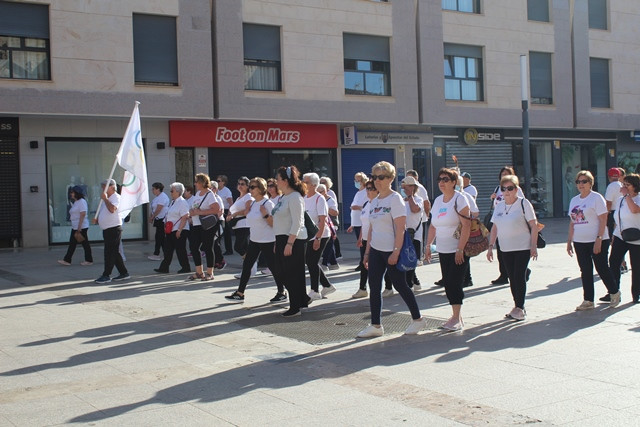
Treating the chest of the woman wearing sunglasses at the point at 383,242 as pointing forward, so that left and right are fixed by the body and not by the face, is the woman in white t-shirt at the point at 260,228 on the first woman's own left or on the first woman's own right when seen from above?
on the first woman's own right

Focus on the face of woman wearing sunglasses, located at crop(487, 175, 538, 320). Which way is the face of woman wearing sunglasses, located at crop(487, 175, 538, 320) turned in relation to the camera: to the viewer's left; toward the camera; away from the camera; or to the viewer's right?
toward the camera

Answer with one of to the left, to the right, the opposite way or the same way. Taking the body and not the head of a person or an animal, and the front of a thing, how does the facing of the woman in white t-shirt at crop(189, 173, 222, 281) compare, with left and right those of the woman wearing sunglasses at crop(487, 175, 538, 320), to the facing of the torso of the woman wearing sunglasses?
the same way

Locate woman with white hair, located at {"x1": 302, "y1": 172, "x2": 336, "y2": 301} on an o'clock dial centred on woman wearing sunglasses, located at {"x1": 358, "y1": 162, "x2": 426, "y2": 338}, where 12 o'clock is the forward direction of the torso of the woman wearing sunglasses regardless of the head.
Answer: The woman with white hair is roughly at 4 o'clock from the woman wearing sunglasses.

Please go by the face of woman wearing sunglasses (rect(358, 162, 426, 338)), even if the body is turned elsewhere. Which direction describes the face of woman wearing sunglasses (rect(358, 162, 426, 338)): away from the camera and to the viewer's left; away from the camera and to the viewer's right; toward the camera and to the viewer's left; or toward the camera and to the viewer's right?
toward the camera and to the viewer's left

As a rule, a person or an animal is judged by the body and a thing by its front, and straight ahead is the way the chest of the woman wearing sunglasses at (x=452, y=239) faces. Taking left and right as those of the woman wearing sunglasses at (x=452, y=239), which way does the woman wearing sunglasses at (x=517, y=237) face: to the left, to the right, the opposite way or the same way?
the same way

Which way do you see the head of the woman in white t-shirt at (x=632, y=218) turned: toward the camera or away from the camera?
toward the camera

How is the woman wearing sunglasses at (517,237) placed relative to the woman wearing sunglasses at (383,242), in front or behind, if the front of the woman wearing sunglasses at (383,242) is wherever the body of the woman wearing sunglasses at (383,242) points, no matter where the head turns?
behind

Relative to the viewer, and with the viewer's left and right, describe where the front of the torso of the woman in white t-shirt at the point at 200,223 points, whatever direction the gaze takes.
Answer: facing the viewer and to the left of the viewer

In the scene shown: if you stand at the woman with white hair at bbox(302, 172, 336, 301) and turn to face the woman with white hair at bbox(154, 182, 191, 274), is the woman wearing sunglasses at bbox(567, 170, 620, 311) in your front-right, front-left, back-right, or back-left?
back-right

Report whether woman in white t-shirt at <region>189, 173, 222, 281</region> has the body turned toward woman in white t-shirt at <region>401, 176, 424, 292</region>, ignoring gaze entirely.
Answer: no

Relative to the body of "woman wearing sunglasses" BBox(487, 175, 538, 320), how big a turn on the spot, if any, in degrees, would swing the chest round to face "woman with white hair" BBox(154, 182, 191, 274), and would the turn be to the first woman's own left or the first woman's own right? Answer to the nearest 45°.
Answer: approximately 90° to the first woman's own right
